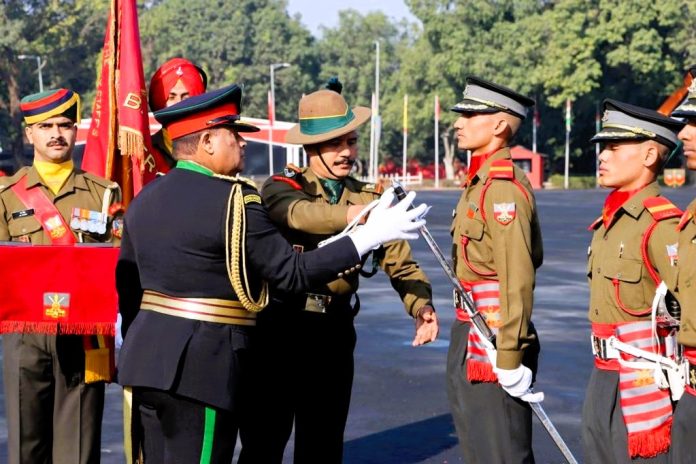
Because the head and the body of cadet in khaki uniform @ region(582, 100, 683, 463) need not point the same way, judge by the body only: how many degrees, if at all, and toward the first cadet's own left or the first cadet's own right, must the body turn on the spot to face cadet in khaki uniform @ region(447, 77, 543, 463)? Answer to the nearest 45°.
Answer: approximately 45° to the first cadet's own right

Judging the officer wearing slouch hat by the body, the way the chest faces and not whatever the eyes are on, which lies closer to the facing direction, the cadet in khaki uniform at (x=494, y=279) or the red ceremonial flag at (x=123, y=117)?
the cadet in khaki uniform

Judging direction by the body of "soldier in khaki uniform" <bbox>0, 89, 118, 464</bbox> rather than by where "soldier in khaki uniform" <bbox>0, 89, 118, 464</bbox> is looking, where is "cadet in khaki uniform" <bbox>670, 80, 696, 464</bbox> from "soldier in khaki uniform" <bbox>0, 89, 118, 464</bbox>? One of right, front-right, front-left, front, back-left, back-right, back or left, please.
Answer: front-left

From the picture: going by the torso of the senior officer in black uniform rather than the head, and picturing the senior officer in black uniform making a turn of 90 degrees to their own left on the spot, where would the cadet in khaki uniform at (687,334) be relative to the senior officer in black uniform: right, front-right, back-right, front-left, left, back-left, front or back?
back-right

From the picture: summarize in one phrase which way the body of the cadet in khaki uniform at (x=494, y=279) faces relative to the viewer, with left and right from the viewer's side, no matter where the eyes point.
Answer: facing to the left of the viewer

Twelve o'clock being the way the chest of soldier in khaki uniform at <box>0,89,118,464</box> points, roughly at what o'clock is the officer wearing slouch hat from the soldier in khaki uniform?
The officer wearing slouch hat is roughly at 10 o'clock from the soldier in khaki uniform.

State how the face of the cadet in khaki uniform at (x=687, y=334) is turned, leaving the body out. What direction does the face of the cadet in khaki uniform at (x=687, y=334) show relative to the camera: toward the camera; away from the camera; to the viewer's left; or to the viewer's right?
to the viewer's left

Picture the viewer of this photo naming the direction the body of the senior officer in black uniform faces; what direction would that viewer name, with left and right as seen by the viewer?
facing away from the viewer and to the right of the viewer

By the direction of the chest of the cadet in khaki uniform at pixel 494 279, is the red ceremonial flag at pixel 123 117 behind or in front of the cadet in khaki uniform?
in front

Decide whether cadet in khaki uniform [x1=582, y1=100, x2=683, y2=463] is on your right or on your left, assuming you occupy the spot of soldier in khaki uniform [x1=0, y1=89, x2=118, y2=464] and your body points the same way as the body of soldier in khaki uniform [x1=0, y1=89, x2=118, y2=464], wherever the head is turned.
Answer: on your left

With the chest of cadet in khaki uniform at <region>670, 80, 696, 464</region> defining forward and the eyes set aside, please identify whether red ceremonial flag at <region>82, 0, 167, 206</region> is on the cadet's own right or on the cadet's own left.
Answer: on the cadet's own right
